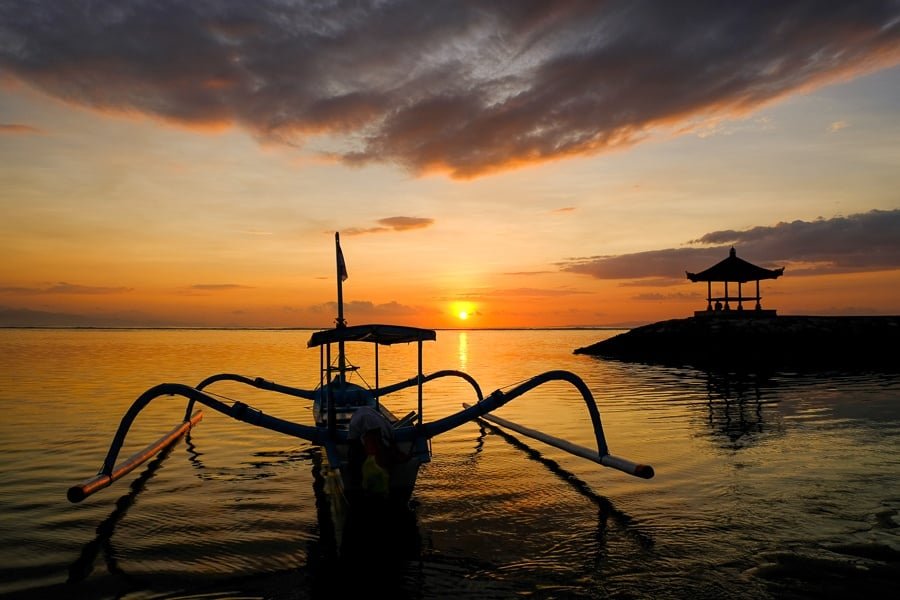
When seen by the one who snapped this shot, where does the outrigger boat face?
facing away from the viewer
